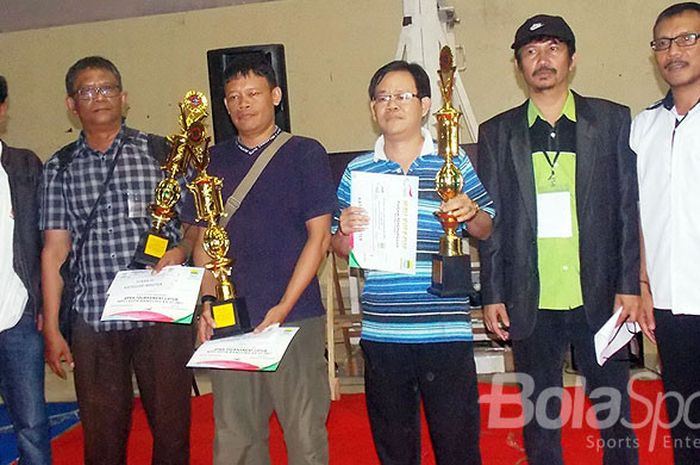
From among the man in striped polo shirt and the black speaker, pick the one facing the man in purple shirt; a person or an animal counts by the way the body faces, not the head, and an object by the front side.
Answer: the black speaker

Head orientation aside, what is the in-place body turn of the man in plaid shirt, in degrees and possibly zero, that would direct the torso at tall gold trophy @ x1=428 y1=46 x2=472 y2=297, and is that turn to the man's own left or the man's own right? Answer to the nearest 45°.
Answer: approximately 45° to the man's own left

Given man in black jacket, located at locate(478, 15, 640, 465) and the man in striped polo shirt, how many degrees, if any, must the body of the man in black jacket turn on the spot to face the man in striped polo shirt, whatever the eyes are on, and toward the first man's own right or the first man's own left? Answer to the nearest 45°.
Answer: approximately 45° to the first man's own right

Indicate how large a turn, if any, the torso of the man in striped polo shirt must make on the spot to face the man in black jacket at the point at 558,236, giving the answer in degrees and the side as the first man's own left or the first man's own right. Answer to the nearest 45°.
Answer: approximately 90° to the first man's own left

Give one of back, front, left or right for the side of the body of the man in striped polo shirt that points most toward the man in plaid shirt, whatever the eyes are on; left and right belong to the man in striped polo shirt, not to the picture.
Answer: right

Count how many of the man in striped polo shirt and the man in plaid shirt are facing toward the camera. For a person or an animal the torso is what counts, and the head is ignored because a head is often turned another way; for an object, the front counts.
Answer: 2

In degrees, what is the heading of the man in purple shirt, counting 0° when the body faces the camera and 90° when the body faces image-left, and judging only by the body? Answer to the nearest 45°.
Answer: approximately 45°

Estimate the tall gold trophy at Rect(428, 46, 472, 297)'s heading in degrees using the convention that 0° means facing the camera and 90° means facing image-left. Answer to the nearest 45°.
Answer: approximately 45°

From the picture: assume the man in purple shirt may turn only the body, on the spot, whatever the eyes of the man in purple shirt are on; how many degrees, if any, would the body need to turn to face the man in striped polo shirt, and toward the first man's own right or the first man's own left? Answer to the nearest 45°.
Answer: approximately 135° to the first man's own left

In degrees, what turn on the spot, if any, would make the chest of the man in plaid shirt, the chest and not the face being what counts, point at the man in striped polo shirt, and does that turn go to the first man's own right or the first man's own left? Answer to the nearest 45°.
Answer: approximately 45° to the first man's own left

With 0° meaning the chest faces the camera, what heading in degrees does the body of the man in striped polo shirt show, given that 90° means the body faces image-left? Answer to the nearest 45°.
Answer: approximately 0°

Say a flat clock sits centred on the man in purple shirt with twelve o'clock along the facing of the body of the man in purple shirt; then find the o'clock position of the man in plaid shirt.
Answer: The man in plaid shirt is roughly at 2 o'clock from the man in purple shirt.
